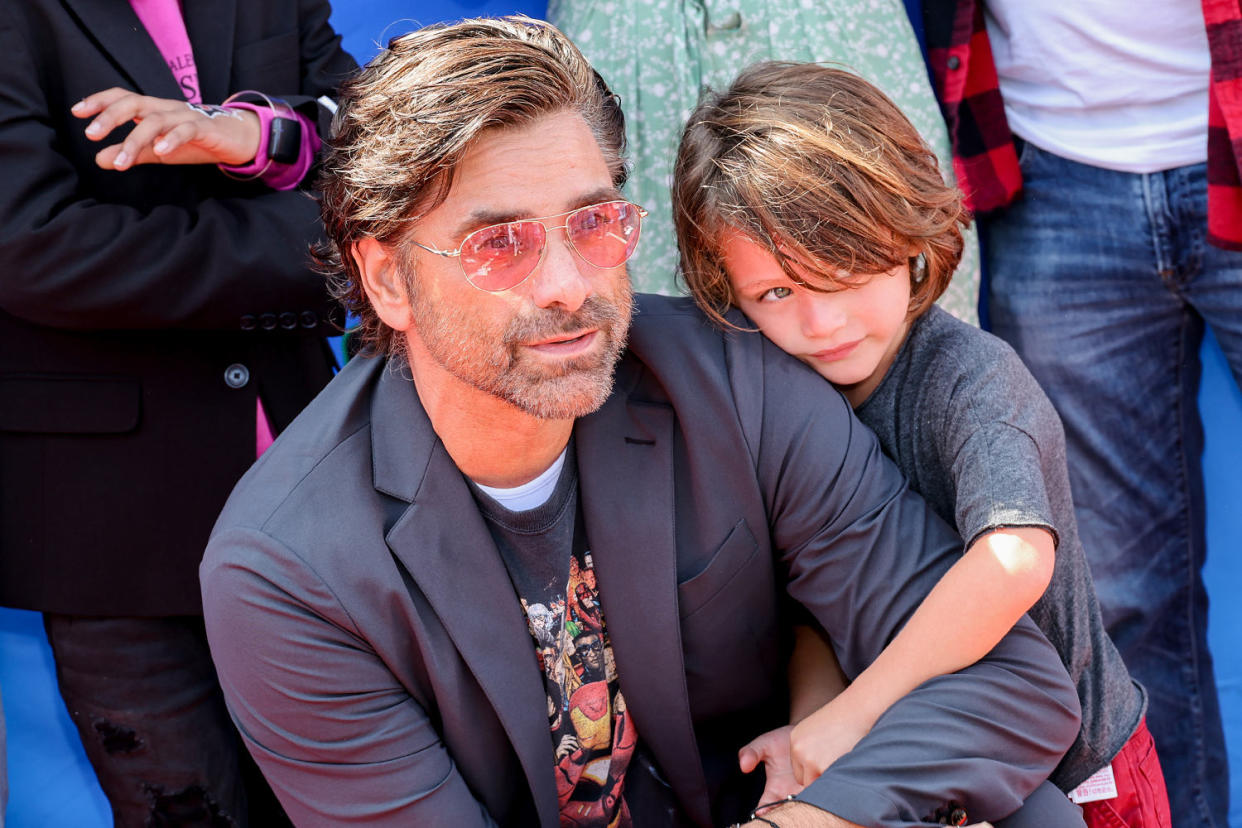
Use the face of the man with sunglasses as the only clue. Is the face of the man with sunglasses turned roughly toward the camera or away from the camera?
toward the camera

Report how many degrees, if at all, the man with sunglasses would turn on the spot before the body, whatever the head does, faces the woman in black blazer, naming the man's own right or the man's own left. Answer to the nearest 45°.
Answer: approximately 180°

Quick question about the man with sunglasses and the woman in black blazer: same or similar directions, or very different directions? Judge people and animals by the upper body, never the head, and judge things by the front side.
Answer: same or similar directions

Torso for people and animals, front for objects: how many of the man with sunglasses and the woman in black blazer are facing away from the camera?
0

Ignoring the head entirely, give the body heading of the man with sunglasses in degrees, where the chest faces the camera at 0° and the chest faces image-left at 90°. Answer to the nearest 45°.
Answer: approximately 315°
